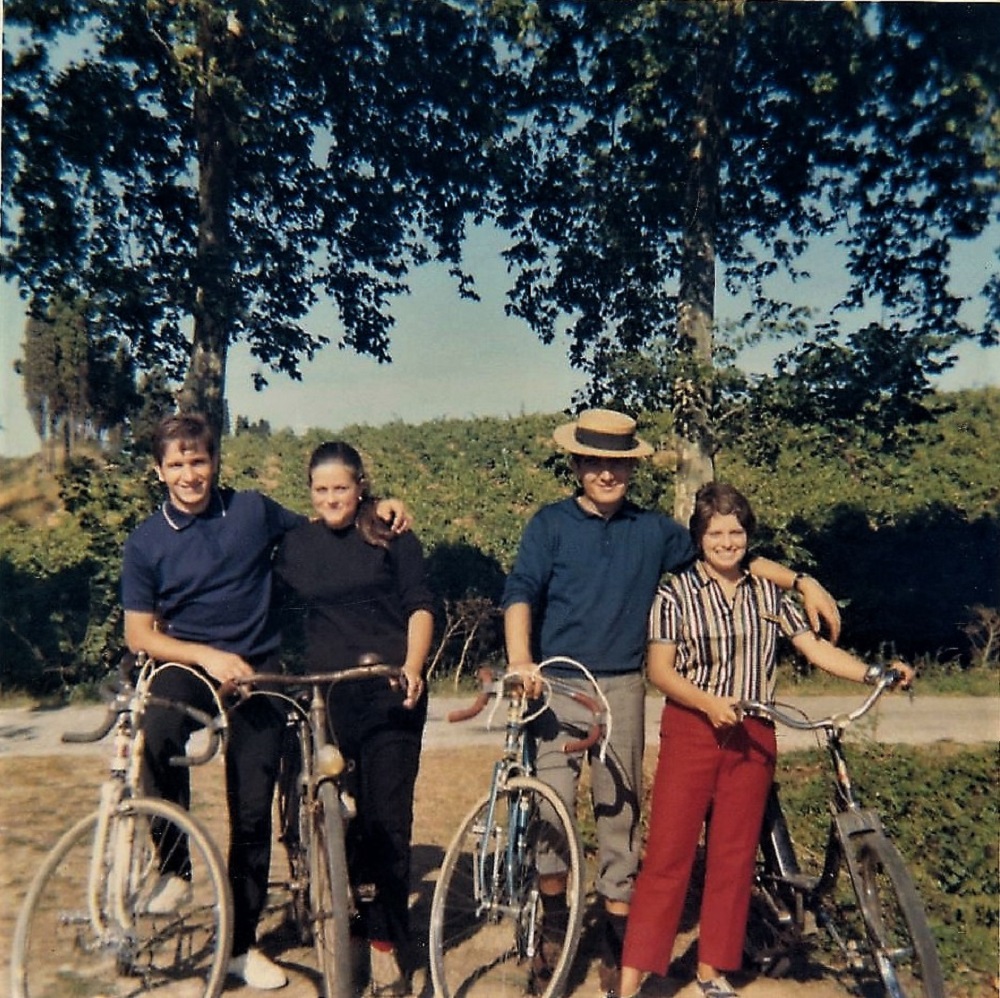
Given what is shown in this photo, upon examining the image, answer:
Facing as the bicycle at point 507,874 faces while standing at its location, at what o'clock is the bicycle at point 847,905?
the bicycle at point 847,905 is roughly at 9 o'clock from the bicycle at point 507,874.

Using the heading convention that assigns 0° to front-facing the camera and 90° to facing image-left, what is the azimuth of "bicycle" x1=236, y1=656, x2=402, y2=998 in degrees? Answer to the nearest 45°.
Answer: approximately 0°

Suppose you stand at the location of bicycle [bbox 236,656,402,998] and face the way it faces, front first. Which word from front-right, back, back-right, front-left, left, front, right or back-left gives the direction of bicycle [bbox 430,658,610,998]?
left

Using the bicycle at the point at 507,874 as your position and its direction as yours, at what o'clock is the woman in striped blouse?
The woman in striped blouse is roughly at 9 o'clock from the bicycle.

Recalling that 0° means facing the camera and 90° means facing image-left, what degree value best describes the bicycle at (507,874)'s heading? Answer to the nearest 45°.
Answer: approximately 0°

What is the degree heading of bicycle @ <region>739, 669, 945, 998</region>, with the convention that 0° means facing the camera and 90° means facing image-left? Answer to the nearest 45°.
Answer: approximately 315°

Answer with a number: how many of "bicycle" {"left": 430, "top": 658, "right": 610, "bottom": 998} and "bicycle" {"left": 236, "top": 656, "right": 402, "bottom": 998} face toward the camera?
2

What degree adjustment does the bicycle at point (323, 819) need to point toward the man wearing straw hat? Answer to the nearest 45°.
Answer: approximately 90° to its left
